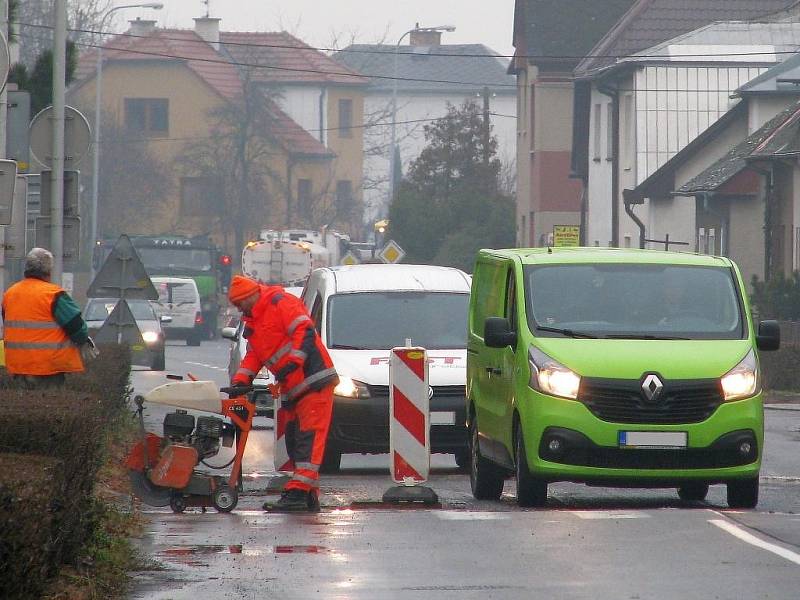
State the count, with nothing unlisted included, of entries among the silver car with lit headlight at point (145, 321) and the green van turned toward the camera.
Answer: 2

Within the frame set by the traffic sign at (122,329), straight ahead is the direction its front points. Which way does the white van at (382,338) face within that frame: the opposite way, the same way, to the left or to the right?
the opposite way

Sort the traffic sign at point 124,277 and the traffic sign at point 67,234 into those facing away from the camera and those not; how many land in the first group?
2

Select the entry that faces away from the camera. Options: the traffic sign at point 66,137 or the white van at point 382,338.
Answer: the traffic sign

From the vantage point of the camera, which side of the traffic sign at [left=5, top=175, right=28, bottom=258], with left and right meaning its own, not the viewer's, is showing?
back

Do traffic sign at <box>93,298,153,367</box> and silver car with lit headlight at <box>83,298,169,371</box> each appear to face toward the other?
yes

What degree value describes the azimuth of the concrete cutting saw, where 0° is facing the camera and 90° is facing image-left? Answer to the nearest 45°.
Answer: approximately 90°

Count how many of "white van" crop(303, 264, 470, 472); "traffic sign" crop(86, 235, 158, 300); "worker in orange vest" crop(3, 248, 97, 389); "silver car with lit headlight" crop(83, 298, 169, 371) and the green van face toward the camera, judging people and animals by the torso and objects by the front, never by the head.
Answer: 3

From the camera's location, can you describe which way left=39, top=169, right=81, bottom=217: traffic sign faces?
facing away from the viewer

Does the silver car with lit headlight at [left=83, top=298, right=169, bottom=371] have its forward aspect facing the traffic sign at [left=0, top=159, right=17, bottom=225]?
yes

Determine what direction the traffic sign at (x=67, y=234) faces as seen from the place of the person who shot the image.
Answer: facing away from the viewer
